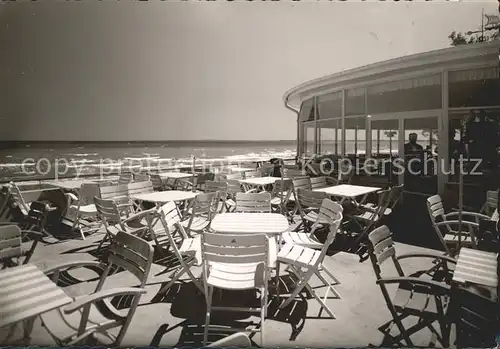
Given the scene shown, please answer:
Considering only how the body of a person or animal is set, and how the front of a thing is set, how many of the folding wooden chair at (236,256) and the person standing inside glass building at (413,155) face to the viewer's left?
0

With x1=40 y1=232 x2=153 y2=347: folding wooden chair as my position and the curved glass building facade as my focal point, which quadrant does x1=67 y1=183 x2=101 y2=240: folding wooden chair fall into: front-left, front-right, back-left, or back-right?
front-left

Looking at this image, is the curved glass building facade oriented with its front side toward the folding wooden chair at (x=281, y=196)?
yes

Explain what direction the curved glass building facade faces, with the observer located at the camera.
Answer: facing the viewer and to the left of the viewer

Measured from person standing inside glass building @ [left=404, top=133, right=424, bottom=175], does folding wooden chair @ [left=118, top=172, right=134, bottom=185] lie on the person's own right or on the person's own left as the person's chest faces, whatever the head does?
on the person's own right

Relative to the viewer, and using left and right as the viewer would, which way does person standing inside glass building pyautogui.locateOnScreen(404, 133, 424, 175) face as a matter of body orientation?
facing the viewer

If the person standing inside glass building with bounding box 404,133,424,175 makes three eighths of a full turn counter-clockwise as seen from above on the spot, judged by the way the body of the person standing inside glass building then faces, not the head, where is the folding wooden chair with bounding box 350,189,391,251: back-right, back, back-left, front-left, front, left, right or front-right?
back-right

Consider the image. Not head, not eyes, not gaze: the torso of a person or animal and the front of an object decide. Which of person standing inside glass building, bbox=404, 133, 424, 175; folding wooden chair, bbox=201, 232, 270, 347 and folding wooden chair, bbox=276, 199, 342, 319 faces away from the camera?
folding wooden chair, bbox=201, 232, 270, 347

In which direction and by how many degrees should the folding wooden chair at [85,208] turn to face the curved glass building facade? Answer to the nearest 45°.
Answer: approximately 135° to its left

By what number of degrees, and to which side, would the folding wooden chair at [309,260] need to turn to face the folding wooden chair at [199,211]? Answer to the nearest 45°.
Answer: approximately 45° to its right

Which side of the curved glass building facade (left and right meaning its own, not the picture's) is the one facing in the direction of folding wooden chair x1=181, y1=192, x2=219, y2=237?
front

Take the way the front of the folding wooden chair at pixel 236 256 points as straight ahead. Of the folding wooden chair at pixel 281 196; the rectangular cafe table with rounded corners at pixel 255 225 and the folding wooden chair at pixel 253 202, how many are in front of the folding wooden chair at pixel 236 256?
3

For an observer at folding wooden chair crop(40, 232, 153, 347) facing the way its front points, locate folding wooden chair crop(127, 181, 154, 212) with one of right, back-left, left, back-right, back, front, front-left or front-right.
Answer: back-right

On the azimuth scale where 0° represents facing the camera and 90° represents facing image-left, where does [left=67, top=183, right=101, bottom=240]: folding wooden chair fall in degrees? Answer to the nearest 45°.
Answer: approximately 135°

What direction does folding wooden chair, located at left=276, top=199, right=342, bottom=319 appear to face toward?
to the viewer's left

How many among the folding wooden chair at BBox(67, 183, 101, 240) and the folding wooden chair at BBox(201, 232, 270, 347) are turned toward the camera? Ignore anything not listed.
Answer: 0

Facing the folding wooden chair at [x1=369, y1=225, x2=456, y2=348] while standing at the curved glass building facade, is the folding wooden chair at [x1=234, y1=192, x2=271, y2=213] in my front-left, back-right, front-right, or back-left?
front-right

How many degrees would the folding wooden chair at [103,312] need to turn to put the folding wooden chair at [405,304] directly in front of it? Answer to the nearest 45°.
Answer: approximately 135° to its left
